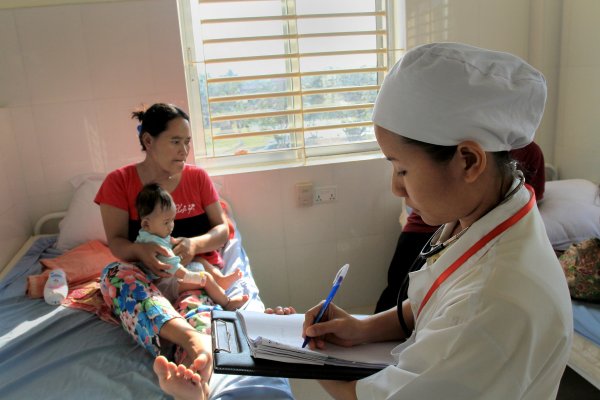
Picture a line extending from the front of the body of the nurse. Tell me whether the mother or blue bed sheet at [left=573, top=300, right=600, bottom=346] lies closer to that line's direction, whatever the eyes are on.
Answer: the mother

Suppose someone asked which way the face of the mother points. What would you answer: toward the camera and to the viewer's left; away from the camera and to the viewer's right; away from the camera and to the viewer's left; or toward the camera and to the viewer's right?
toward the camera and to the viewer's right

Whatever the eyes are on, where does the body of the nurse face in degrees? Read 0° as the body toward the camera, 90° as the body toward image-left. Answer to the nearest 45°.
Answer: approximately 90°

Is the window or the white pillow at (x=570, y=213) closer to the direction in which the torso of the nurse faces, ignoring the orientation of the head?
the window

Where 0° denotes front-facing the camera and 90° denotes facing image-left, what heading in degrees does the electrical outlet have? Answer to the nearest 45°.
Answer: approximately 0°

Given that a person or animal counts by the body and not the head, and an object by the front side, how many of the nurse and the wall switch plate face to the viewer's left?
1
